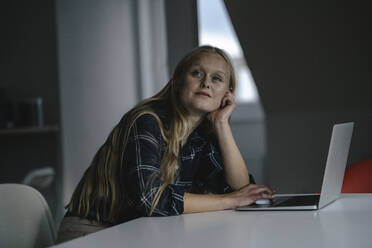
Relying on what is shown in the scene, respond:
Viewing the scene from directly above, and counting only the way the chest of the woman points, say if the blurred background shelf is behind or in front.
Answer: behind

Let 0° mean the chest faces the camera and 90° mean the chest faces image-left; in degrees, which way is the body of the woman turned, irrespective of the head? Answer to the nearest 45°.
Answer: approximately 315°

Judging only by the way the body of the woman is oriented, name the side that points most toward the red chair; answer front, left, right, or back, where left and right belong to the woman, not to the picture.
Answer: left
